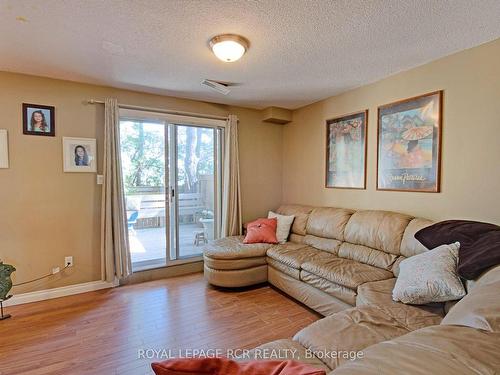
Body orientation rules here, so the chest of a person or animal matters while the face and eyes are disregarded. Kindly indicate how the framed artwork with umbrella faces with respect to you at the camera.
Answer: facing the viewer and to the left of the viewer

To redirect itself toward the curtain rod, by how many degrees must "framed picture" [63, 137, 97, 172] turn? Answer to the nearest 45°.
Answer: approximately 90° to its left

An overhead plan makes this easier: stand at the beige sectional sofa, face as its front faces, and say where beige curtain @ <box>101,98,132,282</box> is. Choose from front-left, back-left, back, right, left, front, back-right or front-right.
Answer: front-right

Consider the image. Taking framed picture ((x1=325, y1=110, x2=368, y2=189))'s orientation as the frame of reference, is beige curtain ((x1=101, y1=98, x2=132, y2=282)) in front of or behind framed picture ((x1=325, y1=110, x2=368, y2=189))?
in front

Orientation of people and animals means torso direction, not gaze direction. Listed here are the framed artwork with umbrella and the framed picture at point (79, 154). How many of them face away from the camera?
0

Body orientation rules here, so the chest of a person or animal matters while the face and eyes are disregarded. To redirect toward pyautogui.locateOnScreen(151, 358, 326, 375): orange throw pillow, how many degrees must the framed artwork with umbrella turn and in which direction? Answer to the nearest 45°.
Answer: approximately 45° to its left

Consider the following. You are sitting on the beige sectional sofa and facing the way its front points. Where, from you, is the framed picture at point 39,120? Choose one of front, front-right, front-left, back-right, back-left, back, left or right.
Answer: front-right

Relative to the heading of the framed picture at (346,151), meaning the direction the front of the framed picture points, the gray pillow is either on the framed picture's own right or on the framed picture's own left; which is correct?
on the framed picture's own left
